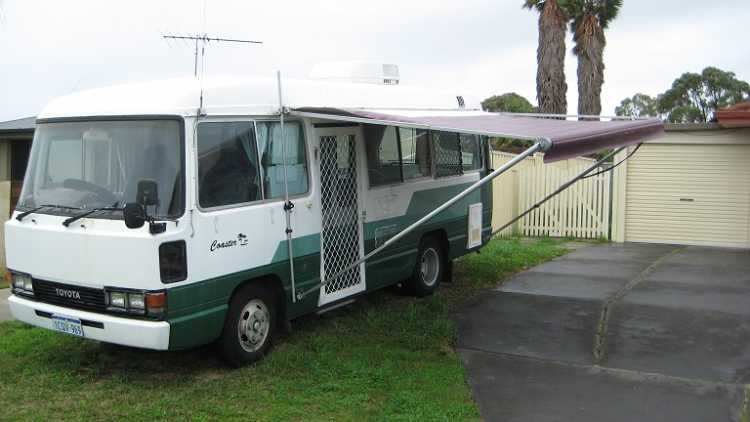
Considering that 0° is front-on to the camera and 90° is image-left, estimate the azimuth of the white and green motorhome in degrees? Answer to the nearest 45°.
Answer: approximately 45°

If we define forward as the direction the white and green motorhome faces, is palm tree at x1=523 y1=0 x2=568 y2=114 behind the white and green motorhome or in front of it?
behind

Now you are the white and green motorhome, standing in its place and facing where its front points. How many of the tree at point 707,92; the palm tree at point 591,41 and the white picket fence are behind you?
3

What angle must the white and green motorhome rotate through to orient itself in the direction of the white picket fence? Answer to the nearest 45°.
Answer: approximately 180°

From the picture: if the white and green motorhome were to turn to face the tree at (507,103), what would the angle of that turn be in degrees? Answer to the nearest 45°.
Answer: approximately 180°

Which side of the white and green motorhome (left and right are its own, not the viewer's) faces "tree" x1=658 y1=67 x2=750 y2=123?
back

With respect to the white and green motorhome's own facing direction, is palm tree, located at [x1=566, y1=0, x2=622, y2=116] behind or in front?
behind
